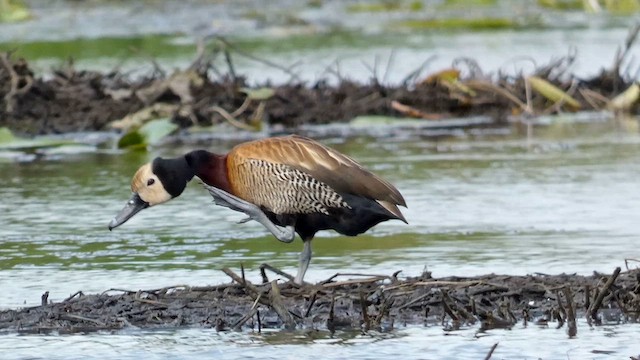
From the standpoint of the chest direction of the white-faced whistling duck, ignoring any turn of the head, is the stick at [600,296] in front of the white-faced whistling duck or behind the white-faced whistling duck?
behind

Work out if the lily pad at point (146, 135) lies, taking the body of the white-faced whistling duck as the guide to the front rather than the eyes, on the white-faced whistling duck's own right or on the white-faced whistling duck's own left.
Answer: on the white-faced whistling duck's own right

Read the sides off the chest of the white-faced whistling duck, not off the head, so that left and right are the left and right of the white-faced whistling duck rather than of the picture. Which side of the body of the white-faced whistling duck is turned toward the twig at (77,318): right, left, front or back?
front

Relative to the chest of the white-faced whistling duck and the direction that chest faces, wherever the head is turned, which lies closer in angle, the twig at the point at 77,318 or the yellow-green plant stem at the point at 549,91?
the twig

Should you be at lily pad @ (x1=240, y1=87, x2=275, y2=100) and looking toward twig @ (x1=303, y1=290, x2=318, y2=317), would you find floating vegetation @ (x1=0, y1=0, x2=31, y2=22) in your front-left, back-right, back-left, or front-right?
back-right

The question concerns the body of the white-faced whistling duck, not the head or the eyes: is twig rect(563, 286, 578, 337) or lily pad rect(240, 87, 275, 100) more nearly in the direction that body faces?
the lily pad

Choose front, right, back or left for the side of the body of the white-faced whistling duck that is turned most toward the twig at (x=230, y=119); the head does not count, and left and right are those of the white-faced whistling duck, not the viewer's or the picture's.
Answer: right

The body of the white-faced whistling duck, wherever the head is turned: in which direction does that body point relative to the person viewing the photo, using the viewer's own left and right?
facing to the left of the viewer
